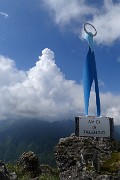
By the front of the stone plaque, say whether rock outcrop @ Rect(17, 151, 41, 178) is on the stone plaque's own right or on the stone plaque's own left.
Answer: on the stone plaque's own right

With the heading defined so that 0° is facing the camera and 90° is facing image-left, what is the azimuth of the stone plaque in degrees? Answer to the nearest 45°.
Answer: approximately 0°
